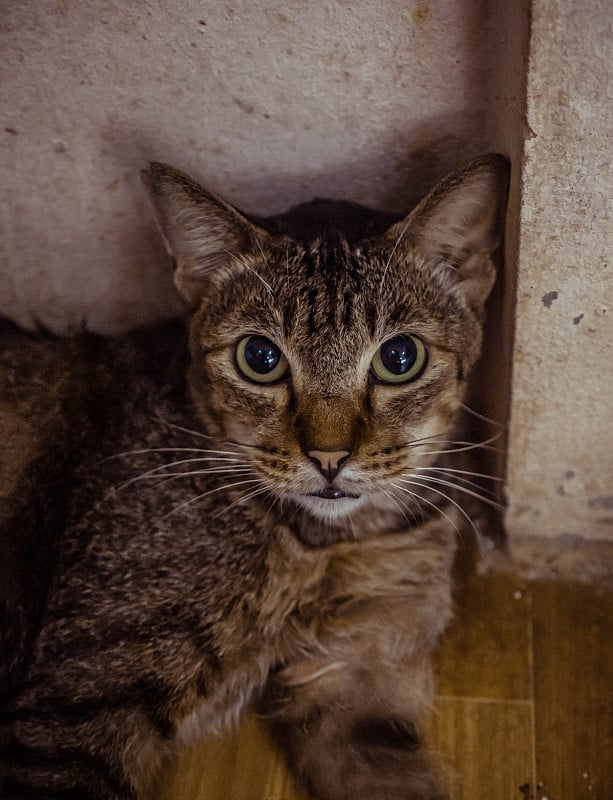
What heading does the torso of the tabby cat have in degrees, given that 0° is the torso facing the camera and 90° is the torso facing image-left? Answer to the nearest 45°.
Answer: approximately 315°
